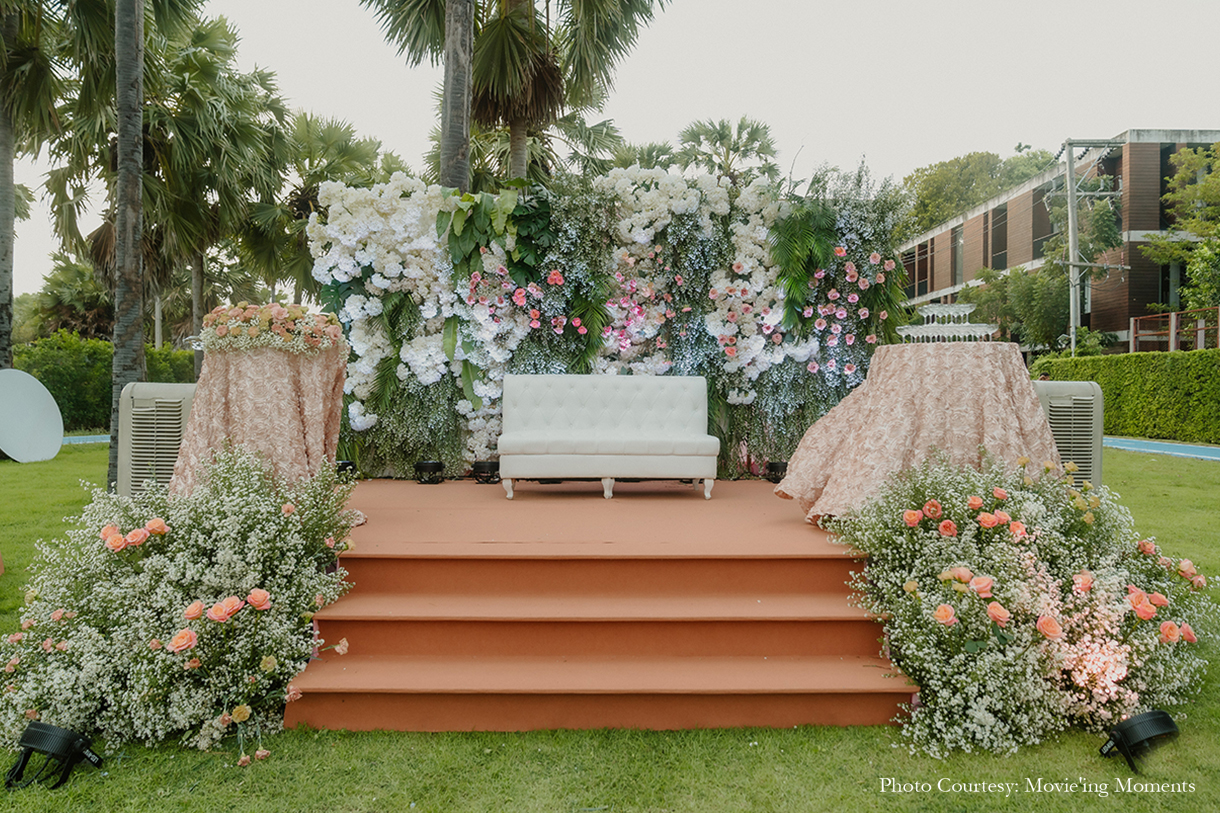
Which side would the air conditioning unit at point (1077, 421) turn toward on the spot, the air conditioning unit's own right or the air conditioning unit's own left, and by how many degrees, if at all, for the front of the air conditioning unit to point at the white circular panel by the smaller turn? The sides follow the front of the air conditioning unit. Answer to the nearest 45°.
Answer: approximately 45° to the air conditioning unit's own right

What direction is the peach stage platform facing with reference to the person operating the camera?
facing the viewer

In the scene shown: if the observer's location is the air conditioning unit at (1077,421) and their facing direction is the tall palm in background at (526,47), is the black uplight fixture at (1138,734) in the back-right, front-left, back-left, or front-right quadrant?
back-left

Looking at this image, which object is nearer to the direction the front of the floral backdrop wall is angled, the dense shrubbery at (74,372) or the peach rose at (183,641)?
the peach rose

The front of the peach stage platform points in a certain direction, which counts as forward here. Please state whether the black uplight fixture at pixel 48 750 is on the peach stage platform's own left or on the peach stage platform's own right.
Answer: on the peach stage platform's own right

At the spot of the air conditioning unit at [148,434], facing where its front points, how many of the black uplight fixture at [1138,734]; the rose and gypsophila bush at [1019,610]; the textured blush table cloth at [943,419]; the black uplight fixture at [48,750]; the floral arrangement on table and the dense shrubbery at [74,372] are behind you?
1

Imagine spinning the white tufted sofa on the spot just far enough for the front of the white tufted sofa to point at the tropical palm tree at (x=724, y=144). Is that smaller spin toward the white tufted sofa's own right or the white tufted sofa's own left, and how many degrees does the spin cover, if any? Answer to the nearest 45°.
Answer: approximately 180°

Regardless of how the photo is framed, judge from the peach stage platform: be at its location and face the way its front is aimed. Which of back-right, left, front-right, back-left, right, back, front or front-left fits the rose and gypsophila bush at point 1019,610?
left

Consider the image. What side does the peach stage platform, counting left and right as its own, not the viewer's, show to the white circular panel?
right

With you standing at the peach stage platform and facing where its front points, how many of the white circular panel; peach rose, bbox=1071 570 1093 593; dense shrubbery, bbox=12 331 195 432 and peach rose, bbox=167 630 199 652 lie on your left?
1

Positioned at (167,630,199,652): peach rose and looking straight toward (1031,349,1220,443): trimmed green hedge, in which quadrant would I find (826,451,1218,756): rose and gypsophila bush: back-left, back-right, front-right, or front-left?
front-right

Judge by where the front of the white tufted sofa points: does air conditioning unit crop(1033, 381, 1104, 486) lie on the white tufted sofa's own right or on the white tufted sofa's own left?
on the white tufted sofa's own left

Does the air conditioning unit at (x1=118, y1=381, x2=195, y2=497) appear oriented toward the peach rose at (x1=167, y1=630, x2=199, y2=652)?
yes

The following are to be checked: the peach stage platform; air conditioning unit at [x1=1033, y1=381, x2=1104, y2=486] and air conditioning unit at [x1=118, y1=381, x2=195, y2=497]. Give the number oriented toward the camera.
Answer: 3

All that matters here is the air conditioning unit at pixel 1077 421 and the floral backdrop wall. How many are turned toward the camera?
2

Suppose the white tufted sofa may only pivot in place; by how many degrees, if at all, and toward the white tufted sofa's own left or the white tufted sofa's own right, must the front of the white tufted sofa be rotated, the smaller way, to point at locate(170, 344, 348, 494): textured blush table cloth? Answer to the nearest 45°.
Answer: approximately 45° to the white tufted sofa's own right
